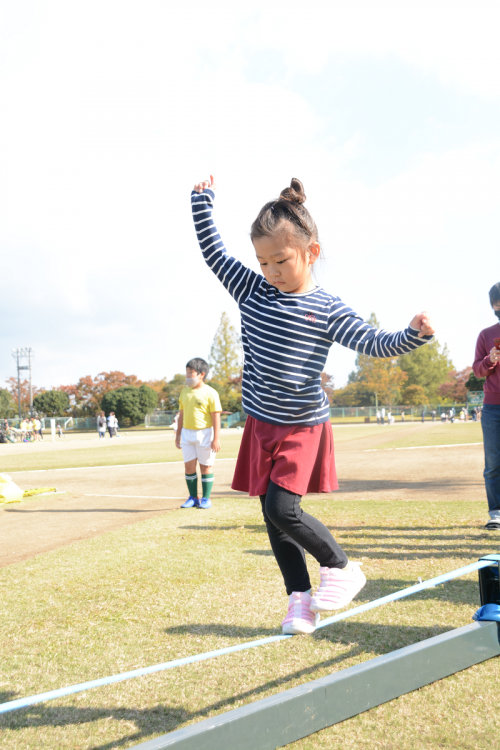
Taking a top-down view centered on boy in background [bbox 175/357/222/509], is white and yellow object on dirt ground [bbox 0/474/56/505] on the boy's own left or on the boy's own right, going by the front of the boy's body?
on the boy's own right

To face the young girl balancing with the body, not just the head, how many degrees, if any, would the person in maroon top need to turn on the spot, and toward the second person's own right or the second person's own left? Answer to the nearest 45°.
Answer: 0° — they already face them

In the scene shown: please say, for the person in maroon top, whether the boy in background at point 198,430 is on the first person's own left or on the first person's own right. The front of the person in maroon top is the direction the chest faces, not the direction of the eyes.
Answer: on the first person's own right

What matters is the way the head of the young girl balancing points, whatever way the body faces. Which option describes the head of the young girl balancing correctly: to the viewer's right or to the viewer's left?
to the viewer's left

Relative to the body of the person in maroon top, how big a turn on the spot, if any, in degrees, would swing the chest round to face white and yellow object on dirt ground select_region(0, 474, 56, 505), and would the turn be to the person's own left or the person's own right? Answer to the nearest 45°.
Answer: approximately 90° to the person's own right

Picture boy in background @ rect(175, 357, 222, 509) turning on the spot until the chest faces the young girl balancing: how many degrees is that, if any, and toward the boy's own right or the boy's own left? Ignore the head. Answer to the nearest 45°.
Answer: approximately 45° to the boy's own left

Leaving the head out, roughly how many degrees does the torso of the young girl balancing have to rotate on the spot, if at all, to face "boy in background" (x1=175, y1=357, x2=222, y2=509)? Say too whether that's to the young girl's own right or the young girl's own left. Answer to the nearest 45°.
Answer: approximately 135° to the young girl's own right

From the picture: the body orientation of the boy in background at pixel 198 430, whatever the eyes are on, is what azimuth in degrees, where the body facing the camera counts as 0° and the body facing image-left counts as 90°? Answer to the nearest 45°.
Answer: approximately 45°

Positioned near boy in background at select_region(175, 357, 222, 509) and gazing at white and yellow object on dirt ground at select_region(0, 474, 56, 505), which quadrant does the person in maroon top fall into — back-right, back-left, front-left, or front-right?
back-left
